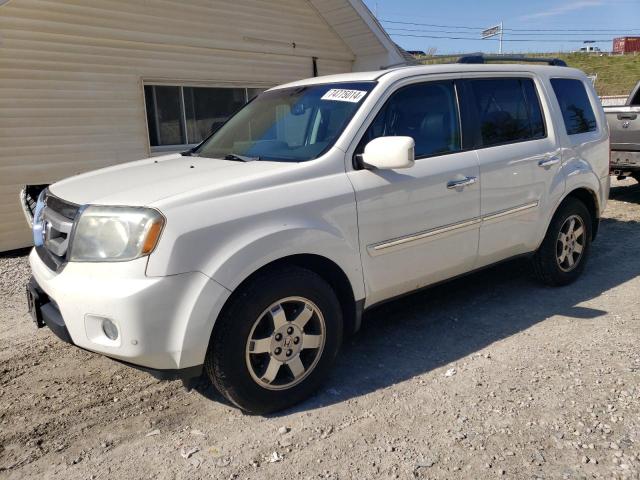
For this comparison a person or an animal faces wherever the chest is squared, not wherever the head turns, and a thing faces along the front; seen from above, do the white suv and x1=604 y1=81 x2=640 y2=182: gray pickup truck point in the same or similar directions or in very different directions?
very different directions

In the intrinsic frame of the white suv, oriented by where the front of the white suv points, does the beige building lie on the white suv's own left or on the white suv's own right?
on the white suv's own right

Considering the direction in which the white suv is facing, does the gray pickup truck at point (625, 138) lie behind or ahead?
behind

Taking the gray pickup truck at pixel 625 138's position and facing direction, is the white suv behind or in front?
behind

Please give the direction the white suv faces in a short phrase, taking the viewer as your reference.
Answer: facing the viewer and to the left of the viewer

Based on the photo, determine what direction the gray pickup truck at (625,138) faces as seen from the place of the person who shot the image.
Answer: facing away from the viewer and to the right of the viewer

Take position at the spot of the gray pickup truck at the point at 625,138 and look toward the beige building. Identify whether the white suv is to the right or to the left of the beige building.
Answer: left
